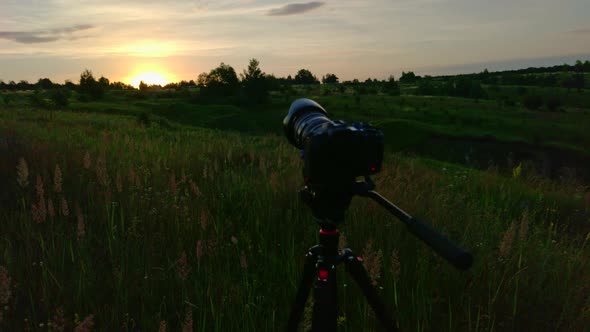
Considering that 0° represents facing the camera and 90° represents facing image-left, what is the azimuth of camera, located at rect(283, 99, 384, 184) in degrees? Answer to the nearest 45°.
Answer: approximately 135°
